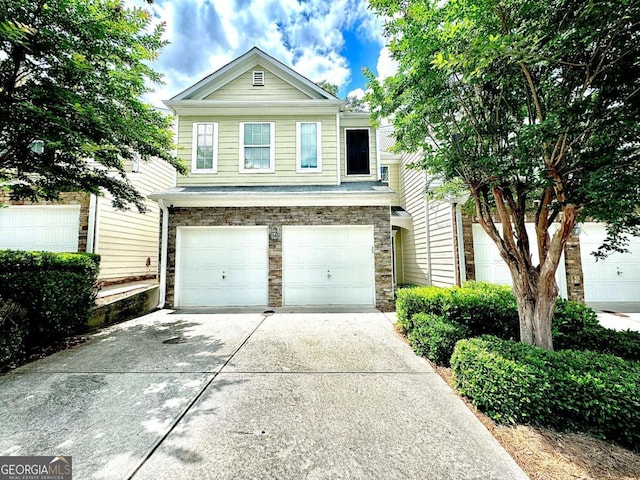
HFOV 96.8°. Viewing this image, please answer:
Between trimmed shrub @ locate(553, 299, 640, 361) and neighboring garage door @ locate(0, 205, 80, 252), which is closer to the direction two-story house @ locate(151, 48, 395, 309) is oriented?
the trimmed shrub

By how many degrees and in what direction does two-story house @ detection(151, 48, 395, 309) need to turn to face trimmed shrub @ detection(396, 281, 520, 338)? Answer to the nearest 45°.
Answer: approximately 45° to its left

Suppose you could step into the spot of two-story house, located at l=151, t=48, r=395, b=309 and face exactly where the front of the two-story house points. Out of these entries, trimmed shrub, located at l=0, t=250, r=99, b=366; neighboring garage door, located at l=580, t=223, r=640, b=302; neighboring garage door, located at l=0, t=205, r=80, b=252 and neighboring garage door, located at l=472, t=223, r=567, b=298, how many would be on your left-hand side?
2

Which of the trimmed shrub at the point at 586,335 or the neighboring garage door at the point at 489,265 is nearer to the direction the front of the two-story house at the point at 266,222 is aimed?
the trimmed shrub

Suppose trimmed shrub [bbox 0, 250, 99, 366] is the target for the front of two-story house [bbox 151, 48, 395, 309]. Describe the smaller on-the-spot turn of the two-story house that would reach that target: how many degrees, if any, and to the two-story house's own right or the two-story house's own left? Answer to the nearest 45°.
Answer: approximately 45° to the two-story house's own right

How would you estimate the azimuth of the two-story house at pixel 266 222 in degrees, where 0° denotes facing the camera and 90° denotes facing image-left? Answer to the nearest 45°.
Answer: approximately 0°

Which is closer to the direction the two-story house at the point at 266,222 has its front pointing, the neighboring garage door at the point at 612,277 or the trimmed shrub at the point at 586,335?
the trimmed shrub

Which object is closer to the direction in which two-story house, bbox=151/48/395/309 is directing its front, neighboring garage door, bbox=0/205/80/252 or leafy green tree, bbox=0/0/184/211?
the leafy green tree
